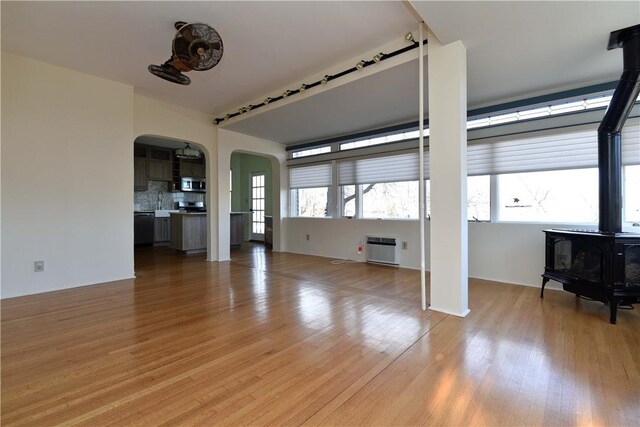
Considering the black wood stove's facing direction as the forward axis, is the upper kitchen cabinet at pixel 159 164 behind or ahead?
ahead

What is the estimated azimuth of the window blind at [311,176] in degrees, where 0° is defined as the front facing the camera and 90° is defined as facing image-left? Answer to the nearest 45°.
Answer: approximately 45°

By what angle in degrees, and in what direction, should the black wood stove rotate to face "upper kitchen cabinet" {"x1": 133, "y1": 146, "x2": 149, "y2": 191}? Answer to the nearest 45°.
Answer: approximately 45° to its right

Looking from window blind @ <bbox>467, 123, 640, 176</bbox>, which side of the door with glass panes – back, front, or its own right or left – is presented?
left

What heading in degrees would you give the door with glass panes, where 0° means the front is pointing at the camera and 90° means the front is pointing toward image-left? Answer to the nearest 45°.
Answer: approximately 45°

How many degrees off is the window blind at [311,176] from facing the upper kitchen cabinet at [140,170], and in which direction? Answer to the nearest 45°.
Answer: approximately 45° to its right

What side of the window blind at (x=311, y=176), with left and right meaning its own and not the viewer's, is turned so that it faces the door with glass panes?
right

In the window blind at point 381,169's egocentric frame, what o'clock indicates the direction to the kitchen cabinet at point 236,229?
The kitchen cabinet is roughly at 2 o'clock from the window blind.
